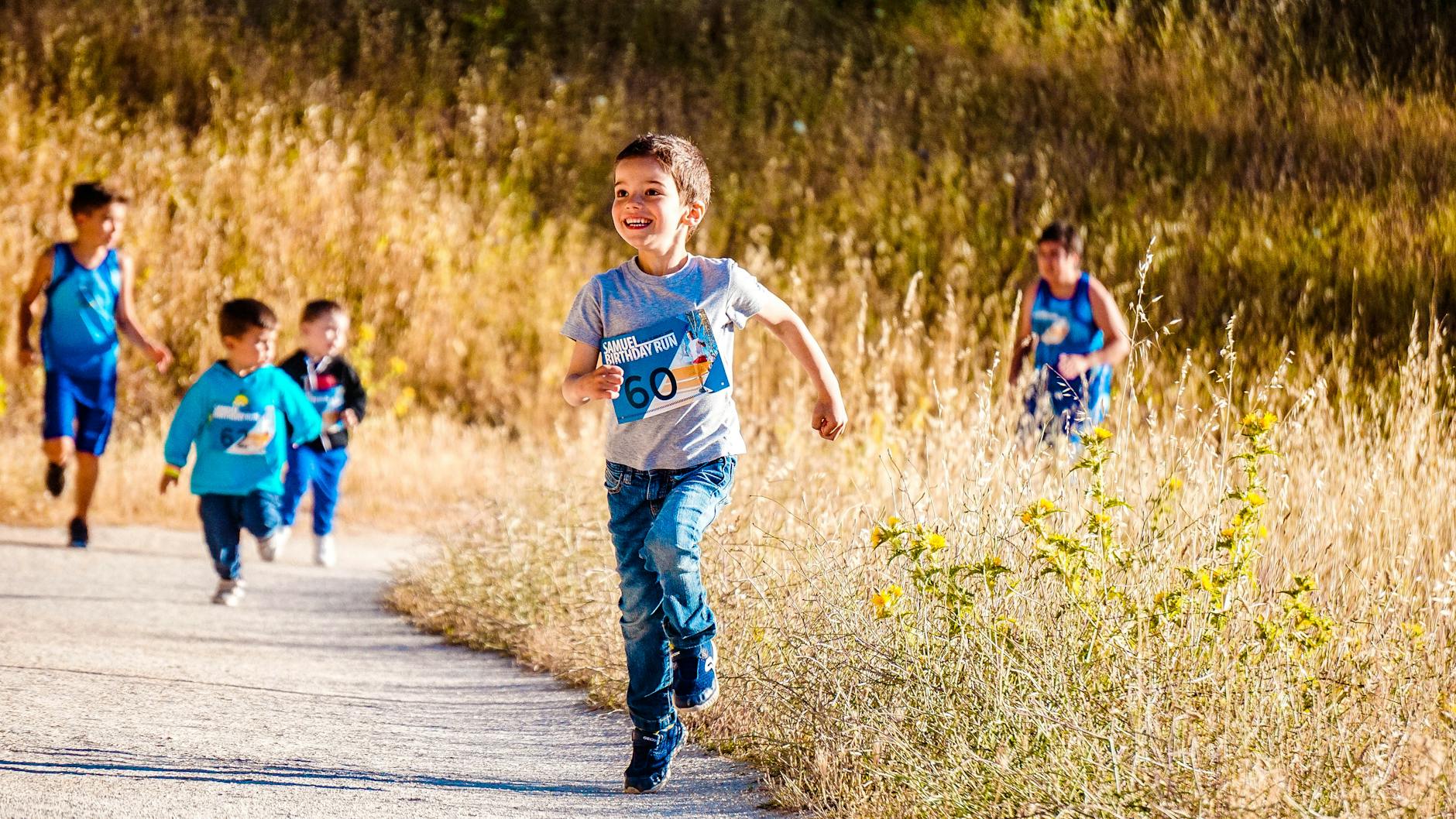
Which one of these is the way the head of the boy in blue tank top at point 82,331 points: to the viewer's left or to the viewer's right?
to the viewer's right

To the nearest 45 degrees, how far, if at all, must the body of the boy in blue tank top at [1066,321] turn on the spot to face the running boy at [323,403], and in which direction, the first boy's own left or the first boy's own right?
approximately 45° to the first boy's own right

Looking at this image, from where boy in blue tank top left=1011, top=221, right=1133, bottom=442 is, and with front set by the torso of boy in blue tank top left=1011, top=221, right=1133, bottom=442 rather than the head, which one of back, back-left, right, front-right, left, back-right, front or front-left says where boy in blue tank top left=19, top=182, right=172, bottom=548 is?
front-right

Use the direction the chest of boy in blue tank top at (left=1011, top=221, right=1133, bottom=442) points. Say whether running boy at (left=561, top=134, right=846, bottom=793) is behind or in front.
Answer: in front

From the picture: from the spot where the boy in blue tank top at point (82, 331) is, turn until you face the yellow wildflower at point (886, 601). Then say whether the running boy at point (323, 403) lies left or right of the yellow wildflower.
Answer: left

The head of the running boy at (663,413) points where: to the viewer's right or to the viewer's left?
to the viewer's left

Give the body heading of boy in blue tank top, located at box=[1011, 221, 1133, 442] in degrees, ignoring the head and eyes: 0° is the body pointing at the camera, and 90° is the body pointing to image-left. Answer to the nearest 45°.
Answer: approximately 45°

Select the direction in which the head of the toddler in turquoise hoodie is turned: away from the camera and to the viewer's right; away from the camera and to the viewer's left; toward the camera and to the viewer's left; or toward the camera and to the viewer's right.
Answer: toward the camera and to the viewer's right
